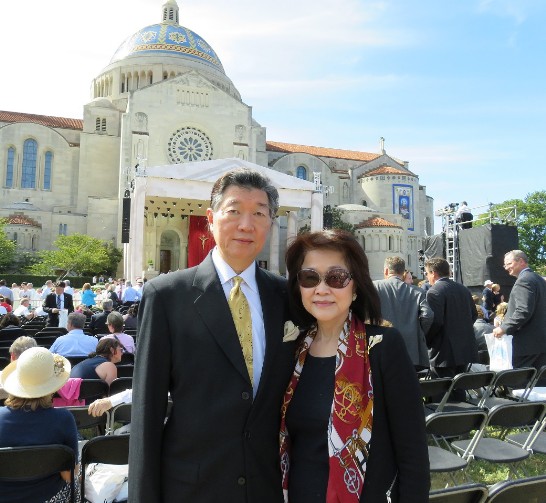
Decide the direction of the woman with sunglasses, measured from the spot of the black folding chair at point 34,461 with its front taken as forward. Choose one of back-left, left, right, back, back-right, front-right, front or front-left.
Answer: back-right

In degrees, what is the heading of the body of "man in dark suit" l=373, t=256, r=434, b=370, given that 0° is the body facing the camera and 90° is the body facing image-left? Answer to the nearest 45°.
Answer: approximately 180°

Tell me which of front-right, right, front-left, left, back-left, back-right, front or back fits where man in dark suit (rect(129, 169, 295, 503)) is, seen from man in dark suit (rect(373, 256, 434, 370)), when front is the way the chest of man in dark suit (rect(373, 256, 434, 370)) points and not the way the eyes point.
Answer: back

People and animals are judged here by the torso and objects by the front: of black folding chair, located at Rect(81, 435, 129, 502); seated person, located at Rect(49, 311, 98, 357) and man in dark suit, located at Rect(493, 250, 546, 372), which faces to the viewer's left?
the man in dark suit

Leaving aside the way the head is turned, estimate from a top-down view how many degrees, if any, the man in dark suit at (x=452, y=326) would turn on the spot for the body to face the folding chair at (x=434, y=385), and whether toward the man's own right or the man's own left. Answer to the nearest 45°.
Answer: approximately 135° to the man's own left

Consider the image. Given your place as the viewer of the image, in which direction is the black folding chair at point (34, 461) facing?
facing away from the viewer

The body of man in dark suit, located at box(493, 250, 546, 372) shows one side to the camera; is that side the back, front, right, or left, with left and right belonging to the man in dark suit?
left

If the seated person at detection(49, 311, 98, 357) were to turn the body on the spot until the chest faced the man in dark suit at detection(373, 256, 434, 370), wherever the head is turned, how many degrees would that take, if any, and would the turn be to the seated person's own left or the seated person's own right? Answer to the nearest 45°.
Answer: approximately 135° to the seated person's own right
